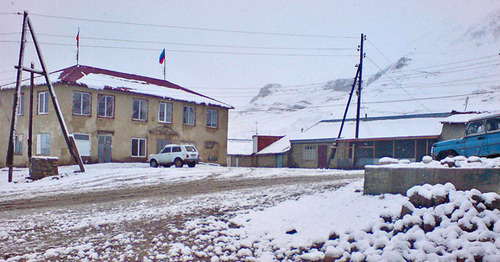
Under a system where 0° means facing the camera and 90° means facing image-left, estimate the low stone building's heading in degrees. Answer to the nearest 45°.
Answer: approximately 0°

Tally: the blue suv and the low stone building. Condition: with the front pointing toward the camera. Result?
1

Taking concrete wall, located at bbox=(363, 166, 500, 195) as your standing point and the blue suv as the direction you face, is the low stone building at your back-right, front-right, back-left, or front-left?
front-left

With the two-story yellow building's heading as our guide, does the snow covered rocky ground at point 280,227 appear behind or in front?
in front

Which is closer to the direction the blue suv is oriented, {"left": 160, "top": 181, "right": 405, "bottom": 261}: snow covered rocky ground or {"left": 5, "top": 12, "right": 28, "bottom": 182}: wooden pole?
the wooden pole

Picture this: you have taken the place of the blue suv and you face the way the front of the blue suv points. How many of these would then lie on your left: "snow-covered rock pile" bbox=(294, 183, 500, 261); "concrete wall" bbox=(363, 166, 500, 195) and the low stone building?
2

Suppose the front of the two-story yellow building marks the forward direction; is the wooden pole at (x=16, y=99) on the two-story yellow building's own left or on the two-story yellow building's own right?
on the two-story yellow building's own right

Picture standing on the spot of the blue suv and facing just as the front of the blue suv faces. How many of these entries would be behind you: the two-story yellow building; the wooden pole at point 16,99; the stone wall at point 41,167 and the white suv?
0

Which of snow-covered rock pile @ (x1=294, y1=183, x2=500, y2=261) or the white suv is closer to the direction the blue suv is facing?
the white suv

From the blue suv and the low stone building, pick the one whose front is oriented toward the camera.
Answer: the low stone building

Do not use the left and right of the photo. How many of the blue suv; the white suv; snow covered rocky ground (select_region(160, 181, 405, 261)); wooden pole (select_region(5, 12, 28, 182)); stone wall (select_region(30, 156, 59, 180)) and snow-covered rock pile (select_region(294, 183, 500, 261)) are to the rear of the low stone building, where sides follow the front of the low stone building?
0

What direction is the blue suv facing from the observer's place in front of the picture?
facing to the left of the viewer

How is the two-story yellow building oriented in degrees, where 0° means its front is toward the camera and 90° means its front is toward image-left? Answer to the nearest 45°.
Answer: approximately 315°

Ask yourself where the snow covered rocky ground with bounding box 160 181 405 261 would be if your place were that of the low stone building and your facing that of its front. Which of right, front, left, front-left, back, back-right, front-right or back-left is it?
front

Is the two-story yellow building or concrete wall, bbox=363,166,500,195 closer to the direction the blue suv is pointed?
the two-story yellow building

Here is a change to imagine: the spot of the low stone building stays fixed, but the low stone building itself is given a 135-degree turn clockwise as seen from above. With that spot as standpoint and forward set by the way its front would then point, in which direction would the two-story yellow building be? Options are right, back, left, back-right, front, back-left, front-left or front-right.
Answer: left

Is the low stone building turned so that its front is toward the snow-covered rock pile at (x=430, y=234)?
yes

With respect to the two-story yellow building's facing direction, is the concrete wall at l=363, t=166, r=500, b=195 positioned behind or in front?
in front
